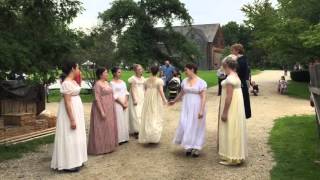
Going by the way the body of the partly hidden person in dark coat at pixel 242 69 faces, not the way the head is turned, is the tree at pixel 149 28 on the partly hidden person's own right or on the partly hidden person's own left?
on the partly hidden person's own right

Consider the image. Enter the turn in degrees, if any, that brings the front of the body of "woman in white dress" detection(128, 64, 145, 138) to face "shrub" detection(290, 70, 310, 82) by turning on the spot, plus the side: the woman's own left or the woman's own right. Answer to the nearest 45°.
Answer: approximately 90° to the woman's own left

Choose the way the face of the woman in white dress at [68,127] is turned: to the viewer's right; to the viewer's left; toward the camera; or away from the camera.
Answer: to the viewer's right

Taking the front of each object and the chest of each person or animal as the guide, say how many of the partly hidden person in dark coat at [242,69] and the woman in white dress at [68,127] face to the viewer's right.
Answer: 1

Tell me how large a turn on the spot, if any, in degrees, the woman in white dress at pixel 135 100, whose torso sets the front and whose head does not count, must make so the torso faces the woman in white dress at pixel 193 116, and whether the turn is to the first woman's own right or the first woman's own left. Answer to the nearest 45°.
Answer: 0° — they already face them

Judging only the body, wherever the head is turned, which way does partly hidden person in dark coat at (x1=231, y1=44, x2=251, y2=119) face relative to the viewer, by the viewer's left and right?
facing to the left of the viewer

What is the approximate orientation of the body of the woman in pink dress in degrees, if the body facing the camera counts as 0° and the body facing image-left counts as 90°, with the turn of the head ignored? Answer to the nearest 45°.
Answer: approximately 270°
